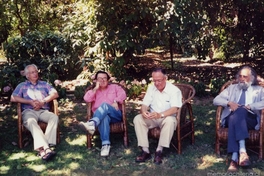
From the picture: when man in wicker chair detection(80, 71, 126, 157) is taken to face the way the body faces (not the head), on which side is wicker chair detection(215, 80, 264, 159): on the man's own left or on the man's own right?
on the man's own left

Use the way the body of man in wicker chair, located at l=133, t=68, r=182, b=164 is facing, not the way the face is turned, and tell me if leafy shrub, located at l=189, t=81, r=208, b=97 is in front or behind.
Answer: behind

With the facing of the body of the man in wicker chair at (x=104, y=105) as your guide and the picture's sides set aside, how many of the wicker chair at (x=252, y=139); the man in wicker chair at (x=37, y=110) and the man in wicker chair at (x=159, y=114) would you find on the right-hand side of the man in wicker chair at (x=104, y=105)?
1

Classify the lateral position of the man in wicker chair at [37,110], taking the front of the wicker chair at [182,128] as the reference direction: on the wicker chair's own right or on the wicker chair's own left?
on the wicker chair's own right

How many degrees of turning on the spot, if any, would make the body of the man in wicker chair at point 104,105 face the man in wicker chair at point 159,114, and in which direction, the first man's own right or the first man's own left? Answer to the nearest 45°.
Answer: approximately 45° to the first man's own left

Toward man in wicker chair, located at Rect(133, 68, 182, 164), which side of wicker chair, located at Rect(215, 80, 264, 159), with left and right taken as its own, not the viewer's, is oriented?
right

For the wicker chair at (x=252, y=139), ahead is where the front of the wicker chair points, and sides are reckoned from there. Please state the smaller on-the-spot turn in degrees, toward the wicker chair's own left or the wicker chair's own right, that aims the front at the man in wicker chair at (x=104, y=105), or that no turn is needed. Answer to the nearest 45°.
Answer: approximately 90° to the wicker chair's own right

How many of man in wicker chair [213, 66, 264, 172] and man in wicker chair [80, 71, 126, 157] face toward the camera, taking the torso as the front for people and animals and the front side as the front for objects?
2

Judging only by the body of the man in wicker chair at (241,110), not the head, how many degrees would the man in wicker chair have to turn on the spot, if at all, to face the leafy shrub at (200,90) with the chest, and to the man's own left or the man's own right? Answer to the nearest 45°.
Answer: approximately 180°

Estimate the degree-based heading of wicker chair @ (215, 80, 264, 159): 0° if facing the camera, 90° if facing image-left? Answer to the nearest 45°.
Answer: approximately 0°

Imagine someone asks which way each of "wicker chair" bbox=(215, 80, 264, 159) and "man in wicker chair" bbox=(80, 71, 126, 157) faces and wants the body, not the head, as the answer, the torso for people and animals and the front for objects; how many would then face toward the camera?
2
